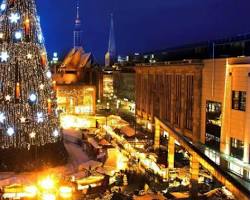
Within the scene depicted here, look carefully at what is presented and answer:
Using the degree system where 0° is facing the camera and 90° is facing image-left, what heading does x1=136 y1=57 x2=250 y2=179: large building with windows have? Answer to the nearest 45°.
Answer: approximately 45°

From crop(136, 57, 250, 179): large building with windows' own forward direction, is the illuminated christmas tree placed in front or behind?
in front
